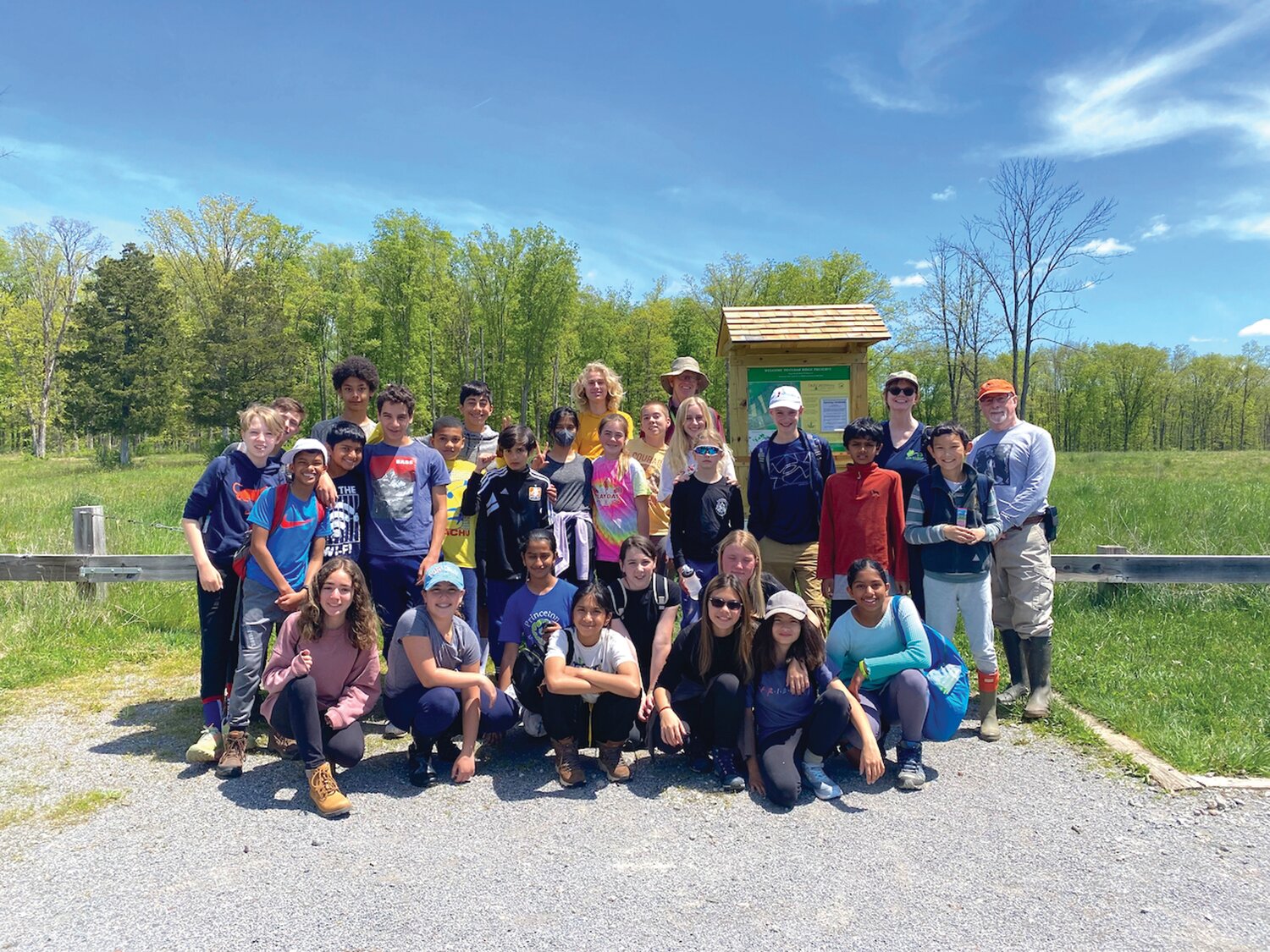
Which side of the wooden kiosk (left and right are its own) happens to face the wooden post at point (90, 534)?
right

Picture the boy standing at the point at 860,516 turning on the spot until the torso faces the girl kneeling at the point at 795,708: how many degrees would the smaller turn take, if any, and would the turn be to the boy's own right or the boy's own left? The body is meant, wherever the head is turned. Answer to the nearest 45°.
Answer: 0° — they already face them

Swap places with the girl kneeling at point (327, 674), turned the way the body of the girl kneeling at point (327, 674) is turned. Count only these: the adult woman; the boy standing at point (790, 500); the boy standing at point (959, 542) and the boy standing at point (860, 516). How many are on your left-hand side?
4

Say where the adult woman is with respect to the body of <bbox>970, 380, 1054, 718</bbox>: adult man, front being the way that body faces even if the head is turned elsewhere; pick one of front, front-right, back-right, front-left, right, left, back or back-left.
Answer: front-right

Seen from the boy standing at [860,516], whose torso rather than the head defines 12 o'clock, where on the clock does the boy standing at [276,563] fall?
the boy standing at [276,563] is roughly at 2 o'clock from the boy standing at [860,516].

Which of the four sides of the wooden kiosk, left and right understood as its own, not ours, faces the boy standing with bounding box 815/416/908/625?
front

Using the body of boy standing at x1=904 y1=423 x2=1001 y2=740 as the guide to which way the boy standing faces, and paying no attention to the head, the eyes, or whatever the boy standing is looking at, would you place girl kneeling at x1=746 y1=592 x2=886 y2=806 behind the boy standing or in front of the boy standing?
in front

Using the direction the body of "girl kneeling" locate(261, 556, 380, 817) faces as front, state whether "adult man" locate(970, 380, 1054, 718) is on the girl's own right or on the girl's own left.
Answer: on the girl's own left

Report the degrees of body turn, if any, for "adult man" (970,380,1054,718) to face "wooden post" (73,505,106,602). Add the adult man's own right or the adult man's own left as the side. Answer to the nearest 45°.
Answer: approximately 45° to the adult man's own right
